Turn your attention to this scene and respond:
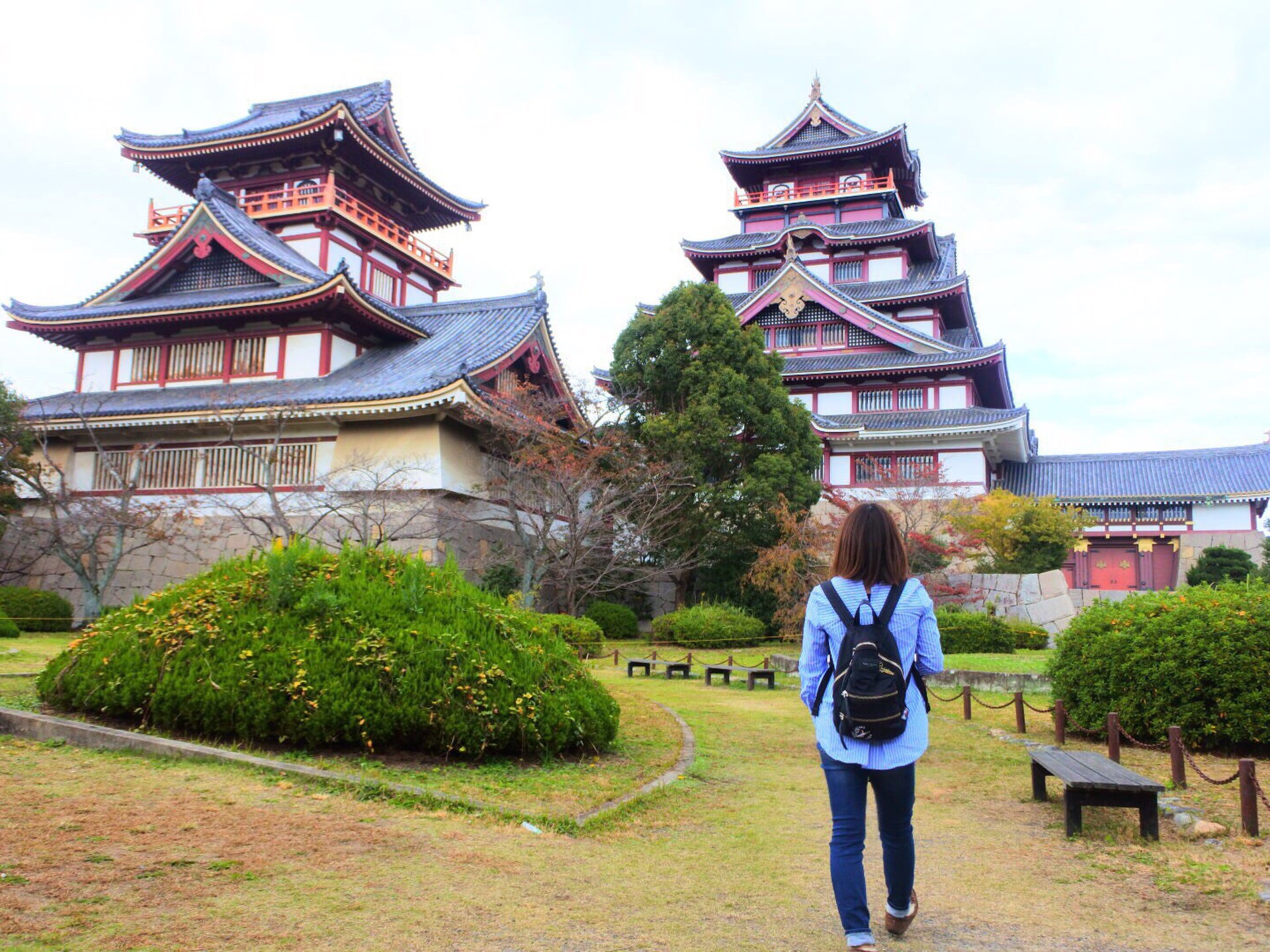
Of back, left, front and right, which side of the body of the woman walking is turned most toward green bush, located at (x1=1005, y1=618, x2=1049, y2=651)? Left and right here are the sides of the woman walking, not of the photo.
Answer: front

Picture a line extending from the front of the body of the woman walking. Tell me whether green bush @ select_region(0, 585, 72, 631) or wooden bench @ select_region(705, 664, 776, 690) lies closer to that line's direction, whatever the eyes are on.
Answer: the wooden bench

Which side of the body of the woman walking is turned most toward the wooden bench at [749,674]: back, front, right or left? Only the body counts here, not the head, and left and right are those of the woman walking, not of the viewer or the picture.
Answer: front

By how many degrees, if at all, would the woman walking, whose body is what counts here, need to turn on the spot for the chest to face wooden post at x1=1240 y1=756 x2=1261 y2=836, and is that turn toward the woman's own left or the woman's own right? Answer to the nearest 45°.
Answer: approximately 45° to the woman's own right

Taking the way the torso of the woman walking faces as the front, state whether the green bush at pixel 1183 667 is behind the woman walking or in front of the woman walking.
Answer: in front

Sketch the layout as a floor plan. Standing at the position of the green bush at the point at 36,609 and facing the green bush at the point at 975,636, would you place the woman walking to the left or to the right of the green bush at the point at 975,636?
right

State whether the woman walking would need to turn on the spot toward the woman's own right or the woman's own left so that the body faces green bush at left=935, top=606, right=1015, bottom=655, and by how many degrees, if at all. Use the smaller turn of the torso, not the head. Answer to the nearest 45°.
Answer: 0° — they already face it

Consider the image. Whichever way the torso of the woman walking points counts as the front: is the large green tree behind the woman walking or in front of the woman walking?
in front

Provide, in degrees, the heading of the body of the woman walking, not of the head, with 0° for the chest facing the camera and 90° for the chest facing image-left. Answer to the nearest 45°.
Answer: approximately 180°

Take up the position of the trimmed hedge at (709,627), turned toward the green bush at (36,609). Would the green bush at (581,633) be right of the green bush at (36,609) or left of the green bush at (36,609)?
left

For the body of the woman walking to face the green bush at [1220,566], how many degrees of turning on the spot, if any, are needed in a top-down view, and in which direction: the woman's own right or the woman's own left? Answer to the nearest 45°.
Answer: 0° — they already face it

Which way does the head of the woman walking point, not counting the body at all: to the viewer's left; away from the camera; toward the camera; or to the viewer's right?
away from the camera
